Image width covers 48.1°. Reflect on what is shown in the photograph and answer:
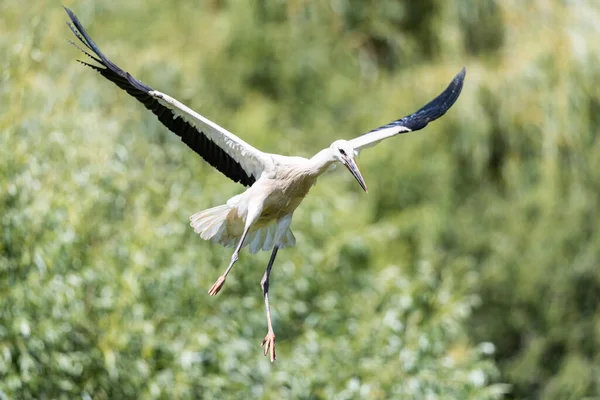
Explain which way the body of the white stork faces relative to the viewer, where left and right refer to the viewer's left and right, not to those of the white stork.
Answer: facing the viewer and to the right of the viewer
